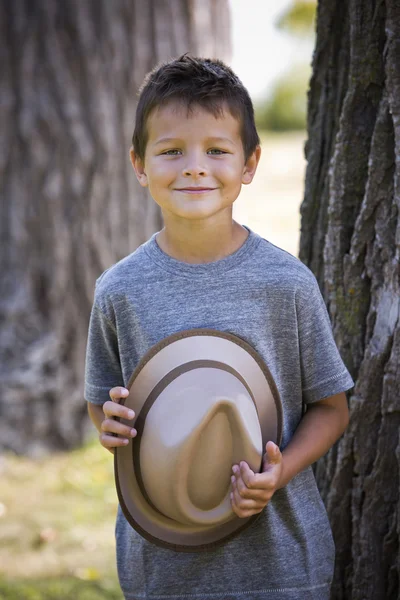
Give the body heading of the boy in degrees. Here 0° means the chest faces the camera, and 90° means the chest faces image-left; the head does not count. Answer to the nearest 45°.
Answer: approximately 0°

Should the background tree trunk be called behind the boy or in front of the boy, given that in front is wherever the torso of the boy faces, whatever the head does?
behind
